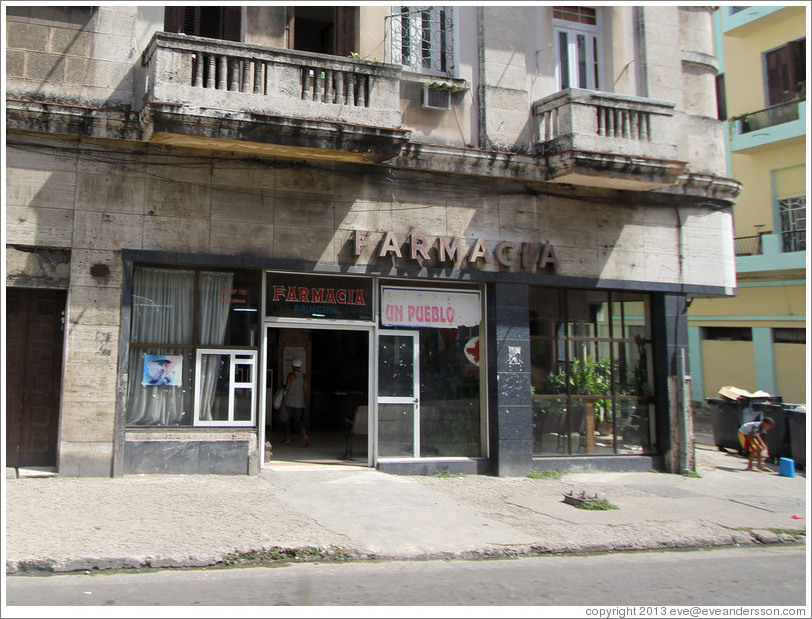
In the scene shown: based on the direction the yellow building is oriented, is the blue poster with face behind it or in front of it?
in front

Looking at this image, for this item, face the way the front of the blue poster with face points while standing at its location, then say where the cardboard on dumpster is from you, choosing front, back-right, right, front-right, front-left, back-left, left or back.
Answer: left

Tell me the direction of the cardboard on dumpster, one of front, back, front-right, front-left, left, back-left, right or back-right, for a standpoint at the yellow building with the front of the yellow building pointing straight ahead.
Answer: front-left

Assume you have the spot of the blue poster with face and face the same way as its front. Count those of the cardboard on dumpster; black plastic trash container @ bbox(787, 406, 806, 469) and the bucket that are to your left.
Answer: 3

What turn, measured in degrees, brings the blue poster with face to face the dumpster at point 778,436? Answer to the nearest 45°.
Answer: approximately 90° to its left

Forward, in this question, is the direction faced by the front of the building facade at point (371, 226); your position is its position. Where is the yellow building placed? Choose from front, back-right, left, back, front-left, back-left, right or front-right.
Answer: back-left

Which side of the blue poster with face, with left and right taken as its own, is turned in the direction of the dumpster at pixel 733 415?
left

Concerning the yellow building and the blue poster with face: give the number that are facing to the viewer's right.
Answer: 0

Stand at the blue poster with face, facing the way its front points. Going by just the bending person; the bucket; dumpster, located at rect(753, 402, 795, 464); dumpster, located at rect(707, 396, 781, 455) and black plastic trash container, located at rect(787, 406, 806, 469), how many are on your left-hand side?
5

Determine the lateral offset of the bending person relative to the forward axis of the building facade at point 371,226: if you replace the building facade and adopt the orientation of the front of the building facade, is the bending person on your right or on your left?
on your left

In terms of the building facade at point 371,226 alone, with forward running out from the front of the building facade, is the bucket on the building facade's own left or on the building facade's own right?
on the building facade's own left
